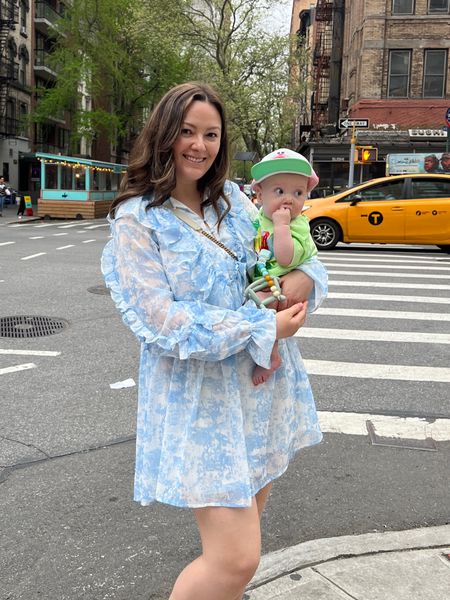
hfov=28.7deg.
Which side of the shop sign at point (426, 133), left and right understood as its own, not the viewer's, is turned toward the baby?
front

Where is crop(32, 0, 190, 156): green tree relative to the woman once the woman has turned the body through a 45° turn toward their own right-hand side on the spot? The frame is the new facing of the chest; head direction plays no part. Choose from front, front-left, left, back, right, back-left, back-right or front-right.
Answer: back

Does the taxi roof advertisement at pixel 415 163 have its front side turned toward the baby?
yes

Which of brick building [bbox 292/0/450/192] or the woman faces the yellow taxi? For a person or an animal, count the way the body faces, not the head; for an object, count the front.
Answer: the brick building

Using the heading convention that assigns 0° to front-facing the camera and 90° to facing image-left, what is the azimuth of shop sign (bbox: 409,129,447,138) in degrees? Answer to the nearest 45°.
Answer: approximately 0°

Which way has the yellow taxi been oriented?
to the viewer's left

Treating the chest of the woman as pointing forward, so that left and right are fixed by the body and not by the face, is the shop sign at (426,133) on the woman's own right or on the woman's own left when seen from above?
on the woman's own left

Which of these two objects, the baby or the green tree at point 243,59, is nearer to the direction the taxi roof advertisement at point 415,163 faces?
the baby

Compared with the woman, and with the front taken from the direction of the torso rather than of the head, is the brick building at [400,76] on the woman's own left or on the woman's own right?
on the woman's own left

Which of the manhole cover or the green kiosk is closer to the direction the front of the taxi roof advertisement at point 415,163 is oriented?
the manhole cover
